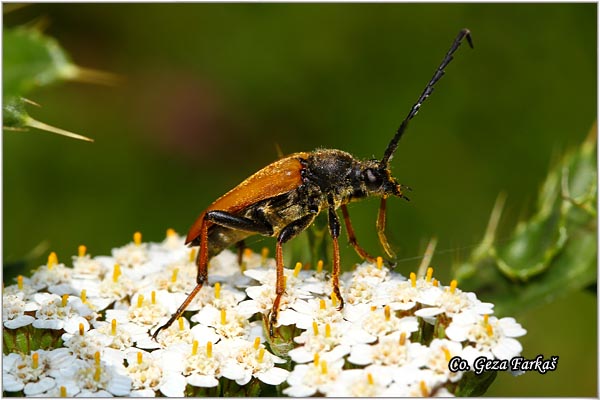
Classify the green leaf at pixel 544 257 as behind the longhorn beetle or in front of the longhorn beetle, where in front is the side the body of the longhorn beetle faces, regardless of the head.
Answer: in front

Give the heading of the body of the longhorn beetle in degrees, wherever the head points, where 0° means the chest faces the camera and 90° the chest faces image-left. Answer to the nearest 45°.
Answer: approximately 270°
